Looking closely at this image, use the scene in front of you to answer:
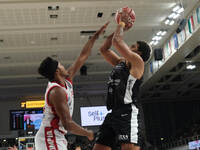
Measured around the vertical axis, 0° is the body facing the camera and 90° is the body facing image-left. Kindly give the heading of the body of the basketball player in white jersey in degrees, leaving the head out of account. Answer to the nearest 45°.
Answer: approximately 270°

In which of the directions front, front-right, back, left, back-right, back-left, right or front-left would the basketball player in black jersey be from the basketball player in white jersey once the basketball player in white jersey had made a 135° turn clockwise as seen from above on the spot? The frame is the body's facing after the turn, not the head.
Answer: back

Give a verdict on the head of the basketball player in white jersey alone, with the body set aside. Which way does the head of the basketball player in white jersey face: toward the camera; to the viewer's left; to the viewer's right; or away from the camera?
to the viewer's right
